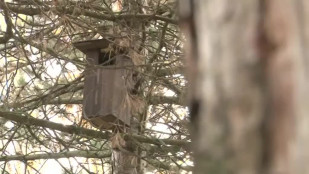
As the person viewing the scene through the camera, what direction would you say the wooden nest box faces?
facing the viewer and to the left of the viewer

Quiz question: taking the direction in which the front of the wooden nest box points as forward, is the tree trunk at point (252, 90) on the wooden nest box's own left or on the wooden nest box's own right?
on the wooden nest box's own left
